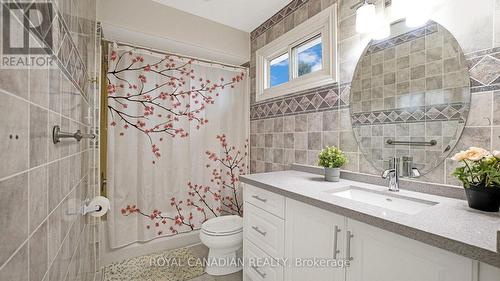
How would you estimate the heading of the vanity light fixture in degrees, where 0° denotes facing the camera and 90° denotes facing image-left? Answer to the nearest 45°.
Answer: approximately 45°

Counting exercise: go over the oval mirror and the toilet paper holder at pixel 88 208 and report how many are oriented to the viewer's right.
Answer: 1

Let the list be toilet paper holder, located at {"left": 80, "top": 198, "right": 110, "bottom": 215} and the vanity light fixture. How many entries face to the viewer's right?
1

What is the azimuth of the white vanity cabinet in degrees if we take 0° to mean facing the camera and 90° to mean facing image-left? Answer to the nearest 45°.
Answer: approximately 45°

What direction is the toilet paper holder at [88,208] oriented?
to the viewer's right

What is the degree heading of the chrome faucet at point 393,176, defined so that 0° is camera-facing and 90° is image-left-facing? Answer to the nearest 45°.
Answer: approximately 45°

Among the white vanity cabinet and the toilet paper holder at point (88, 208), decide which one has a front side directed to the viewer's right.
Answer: the toilet paper holder

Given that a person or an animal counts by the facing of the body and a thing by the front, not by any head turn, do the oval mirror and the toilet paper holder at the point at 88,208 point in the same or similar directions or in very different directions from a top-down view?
very different directions

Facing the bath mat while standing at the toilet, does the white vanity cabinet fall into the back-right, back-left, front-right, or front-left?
back-left

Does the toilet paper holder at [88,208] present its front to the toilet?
yes

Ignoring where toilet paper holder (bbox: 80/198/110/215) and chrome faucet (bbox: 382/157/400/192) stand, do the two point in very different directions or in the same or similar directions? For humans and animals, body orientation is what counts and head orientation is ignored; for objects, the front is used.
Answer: very different directions
